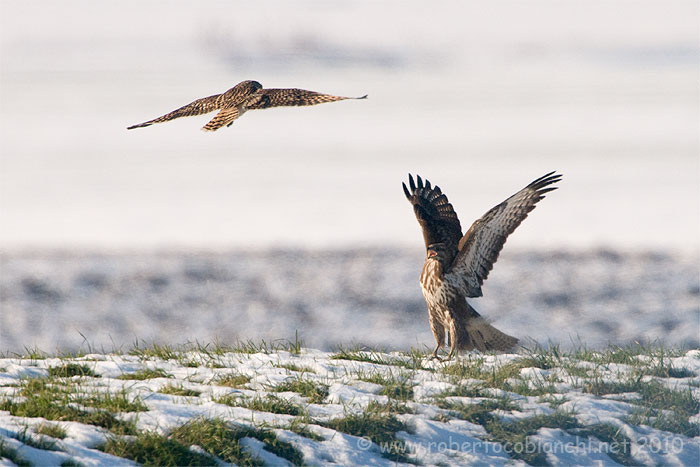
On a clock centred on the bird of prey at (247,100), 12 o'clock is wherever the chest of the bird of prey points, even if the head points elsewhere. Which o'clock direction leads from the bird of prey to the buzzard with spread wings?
The buzzard with spread wings is roughly at 2 o'clock from the bird of prey.

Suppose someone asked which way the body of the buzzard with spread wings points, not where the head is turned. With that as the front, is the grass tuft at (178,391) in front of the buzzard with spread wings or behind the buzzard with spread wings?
in front

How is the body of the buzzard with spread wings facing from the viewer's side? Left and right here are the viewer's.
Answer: facing the viewer and to the left of the viewer

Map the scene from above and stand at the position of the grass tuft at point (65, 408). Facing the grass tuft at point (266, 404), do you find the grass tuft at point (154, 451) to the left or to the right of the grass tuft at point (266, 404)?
right

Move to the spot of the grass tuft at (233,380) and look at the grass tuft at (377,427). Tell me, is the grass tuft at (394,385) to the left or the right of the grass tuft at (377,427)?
left

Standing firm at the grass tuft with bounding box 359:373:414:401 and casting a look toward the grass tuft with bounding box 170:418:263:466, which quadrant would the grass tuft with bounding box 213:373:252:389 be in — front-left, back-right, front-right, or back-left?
front-right

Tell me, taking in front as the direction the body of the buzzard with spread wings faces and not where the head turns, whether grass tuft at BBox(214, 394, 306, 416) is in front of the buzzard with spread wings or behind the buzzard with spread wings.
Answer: in front

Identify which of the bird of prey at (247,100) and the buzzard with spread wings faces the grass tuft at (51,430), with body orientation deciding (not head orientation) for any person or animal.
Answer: the buzzard with spread wings

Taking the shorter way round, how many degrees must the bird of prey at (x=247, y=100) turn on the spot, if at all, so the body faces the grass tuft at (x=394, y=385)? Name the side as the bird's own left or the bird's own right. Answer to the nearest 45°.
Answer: approximately 90° to the bird's own right

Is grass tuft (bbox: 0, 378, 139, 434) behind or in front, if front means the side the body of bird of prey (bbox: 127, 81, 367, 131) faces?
behind

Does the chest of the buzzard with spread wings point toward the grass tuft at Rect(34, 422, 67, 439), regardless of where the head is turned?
yes

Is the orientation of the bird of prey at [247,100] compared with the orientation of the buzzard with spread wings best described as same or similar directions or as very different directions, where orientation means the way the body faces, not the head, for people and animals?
very different directions

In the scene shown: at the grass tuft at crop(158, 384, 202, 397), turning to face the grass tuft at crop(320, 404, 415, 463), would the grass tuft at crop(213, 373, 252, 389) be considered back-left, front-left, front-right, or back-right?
front-left
